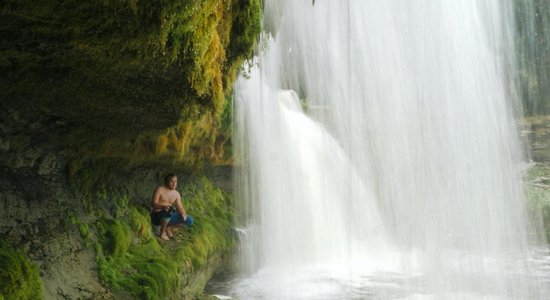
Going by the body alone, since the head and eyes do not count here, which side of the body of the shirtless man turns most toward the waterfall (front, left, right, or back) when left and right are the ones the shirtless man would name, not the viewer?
left

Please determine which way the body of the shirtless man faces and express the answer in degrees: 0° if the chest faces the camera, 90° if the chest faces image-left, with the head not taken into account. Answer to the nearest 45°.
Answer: approximately 315°
